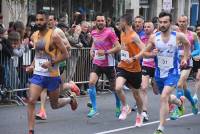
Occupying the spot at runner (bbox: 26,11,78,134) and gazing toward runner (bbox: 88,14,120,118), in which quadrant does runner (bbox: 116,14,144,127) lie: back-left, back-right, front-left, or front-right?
front-right

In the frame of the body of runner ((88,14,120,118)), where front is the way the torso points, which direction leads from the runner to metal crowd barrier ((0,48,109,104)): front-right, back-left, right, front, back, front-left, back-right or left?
right

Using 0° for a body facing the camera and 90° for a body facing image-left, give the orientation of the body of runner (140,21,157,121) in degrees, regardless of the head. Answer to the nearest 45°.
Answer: approximately 45°

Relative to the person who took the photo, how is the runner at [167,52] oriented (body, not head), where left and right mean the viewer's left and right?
facing the viewer and to the left of the viewer

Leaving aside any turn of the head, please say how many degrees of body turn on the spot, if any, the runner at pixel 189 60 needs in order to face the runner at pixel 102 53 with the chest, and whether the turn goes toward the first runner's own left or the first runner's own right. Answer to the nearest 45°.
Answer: approximately 45° to the first runner's own right

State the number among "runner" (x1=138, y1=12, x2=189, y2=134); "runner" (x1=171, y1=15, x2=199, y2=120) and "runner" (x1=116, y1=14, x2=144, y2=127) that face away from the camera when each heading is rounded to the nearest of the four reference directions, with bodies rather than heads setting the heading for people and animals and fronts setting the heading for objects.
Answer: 0

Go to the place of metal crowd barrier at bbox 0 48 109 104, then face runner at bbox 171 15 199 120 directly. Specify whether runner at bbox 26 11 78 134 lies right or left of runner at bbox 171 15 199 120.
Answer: right

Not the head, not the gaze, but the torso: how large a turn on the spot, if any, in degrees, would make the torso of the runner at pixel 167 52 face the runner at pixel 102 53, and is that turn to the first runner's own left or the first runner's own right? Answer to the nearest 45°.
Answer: approximately 90° to the first runner's own right

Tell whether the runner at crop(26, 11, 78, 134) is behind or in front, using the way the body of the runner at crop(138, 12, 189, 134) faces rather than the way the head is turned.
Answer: in front

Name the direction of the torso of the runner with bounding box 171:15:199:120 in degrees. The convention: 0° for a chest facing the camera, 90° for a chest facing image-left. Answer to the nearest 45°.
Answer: approximately 45°

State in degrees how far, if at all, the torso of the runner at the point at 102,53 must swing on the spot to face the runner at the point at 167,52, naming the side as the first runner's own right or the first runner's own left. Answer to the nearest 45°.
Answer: approximately 90° to the first runner's own left

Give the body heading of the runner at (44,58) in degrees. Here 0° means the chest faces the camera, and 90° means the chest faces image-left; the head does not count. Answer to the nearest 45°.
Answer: approximately 45°

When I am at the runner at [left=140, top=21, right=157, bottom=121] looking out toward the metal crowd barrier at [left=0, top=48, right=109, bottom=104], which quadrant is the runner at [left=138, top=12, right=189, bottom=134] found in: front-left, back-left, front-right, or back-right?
back-left

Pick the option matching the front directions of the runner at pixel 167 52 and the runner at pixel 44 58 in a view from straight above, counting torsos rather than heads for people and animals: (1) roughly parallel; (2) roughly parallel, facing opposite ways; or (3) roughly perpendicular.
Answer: roughly parallel
